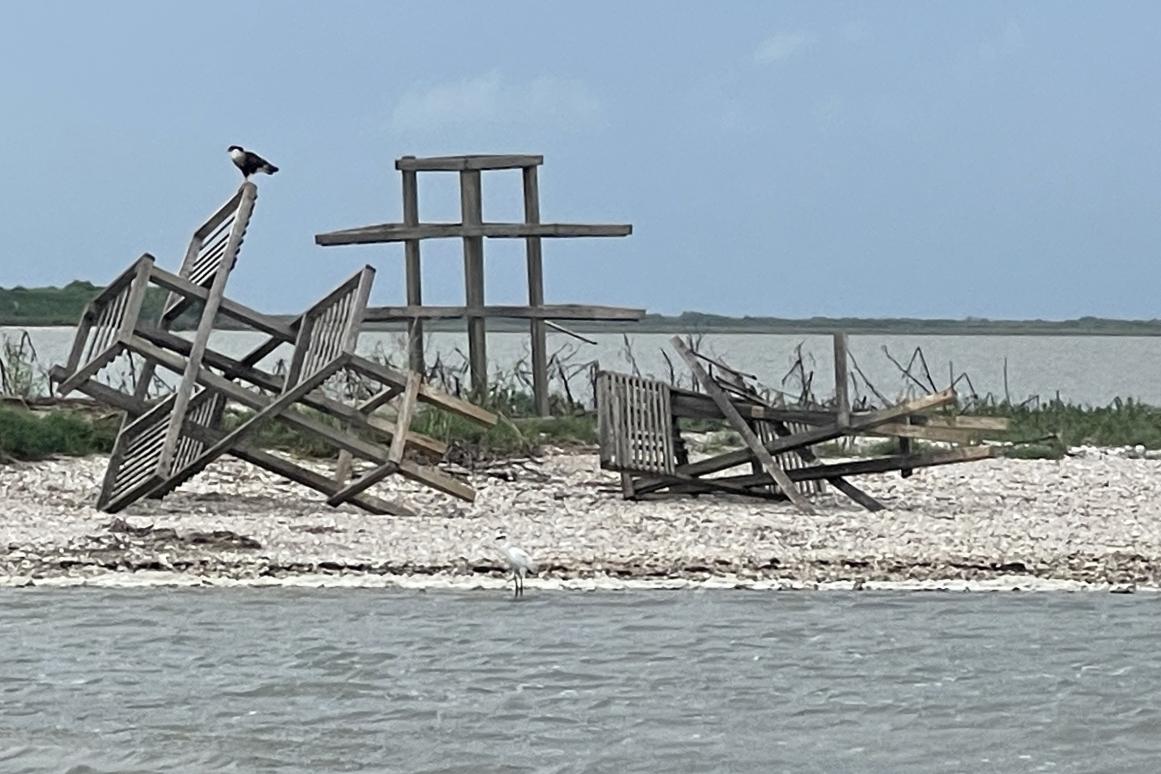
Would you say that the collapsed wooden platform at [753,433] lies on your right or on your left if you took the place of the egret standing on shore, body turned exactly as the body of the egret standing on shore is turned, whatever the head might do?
on your right

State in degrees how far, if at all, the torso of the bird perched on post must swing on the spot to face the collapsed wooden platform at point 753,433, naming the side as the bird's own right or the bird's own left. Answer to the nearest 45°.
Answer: approximately 180°

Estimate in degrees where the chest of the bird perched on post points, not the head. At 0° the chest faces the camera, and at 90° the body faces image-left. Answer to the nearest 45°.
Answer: approximately 90°

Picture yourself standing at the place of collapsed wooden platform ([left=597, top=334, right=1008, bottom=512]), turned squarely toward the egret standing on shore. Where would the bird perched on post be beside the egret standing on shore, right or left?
right

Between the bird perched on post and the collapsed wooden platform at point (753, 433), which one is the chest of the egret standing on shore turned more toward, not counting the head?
the bird perched on post

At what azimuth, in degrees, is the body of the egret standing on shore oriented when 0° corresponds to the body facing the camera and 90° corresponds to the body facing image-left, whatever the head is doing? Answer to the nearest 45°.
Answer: approximately 90°

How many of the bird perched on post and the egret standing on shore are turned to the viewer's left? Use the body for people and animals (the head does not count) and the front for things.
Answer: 2
